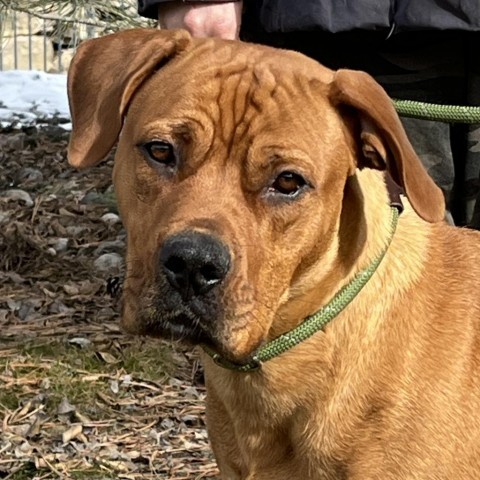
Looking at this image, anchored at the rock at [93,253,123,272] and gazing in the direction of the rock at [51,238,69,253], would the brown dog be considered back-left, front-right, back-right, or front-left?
back-left

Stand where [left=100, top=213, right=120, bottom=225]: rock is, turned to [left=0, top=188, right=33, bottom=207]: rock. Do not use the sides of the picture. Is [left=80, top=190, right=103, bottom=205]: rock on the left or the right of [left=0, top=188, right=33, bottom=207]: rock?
right

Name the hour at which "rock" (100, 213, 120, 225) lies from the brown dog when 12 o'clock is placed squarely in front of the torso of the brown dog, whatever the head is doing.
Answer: The rock is roughly at 4 o'clock from the brown dog.

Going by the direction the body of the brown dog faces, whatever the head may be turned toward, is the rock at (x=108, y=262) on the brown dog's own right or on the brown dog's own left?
on the brown dog's own right

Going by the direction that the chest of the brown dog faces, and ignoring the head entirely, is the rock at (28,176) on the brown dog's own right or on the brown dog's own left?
on the brown dog's own right

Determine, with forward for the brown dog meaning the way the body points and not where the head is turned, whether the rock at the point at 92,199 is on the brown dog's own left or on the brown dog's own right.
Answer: on the brown dog's own right

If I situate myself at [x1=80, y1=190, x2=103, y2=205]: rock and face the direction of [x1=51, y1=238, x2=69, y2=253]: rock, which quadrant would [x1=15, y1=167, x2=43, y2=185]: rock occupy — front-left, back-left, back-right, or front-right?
back-right

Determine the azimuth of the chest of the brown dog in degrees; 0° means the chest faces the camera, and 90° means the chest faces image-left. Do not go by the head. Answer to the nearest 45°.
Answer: approximately 45°

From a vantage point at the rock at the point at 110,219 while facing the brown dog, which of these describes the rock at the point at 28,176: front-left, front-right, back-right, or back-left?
back-right
